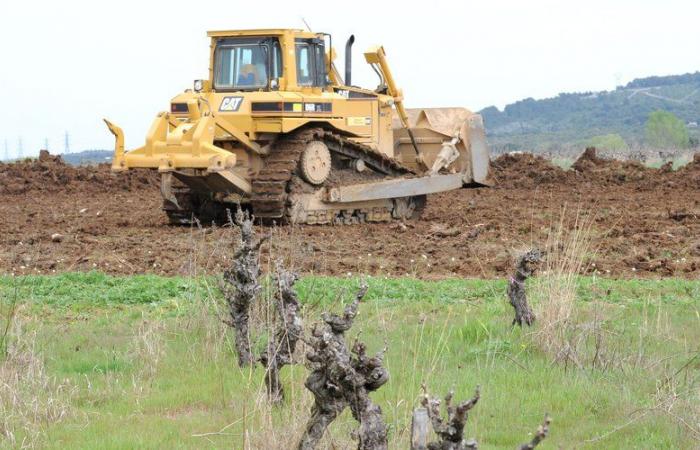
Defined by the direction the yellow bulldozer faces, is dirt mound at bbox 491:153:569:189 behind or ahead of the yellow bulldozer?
ahead

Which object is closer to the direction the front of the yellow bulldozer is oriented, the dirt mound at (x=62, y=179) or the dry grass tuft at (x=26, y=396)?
the dirt mound

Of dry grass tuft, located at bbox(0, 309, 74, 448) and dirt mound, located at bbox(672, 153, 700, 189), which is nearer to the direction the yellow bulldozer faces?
the dirt mound

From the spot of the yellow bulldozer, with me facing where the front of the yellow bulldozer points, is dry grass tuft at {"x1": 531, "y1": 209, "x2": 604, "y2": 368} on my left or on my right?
on my right

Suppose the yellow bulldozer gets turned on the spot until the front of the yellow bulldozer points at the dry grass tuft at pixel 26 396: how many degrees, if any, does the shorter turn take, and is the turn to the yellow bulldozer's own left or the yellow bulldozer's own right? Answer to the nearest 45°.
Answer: approximately 135° to the yellow bulldozer's own right

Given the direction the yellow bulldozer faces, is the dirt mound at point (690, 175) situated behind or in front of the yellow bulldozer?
in front

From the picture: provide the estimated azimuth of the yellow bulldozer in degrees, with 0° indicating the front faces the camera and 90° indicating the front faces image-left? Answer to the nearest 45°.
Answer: approximately 225°

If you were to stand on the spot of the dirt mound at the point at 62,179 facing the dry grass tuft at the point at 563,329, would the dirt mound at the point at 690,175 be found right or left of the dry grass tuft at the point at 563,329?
left
